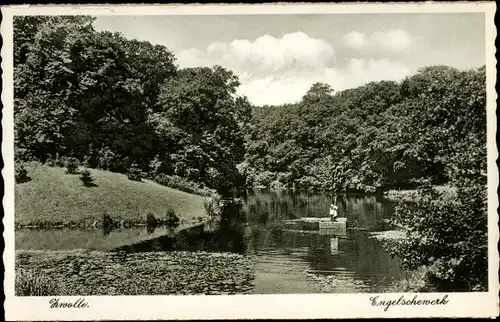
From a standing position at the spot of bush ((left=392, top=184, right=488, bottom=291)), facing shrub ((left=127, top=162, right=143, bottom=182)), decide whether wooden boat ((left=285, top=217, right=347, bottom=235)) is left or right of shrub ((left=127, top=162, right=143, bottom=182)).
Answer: right

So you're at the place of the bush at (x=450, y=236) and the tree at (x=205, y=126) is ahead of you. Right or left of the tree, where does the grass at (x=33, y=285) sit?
left
